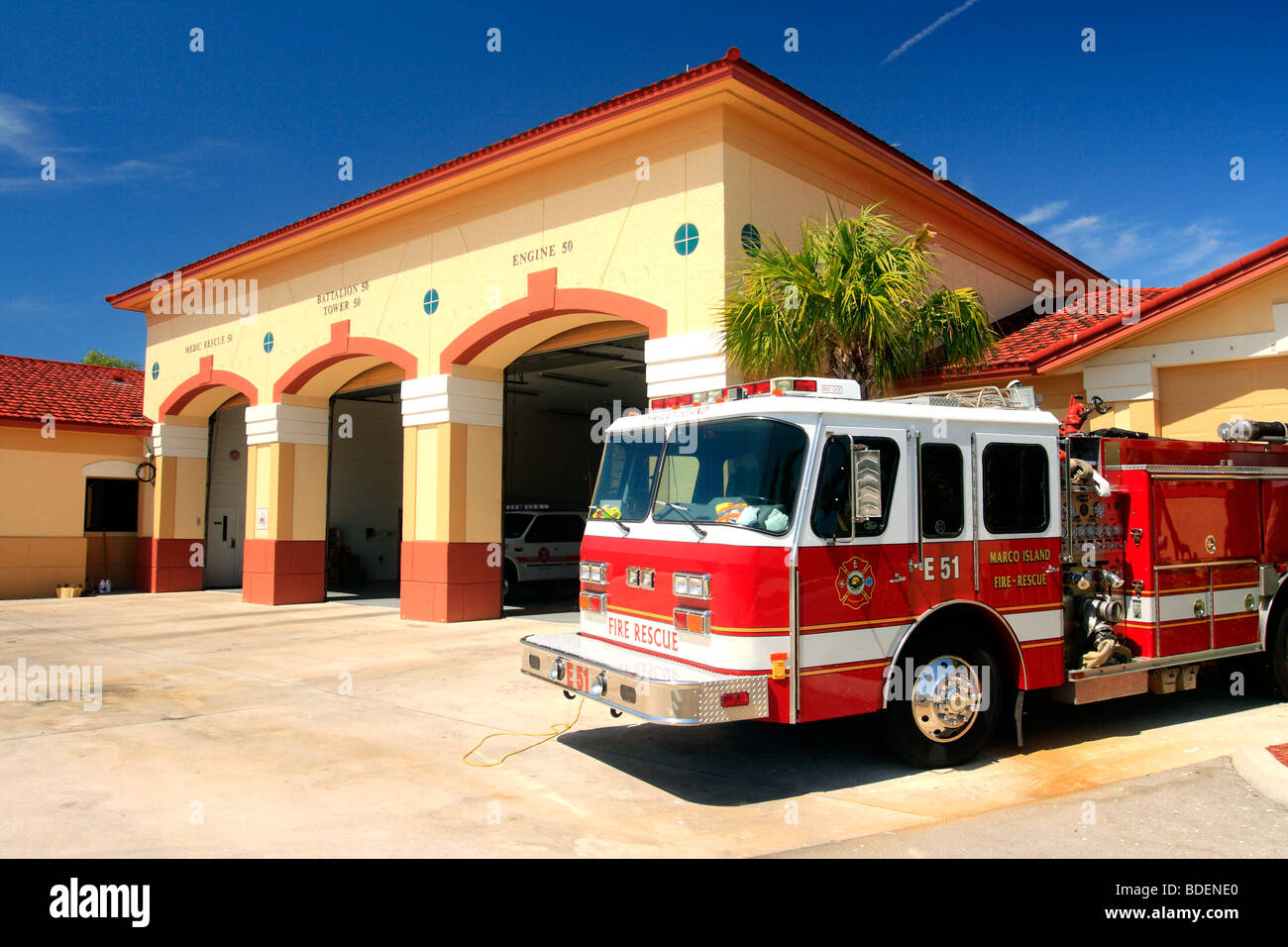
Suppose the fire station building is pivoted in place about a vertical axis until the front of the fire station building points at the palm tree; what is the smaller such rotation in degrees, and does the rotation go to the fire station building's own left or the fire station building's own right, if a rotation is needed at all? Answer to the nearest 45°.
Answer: approximately 90° to the fire station building's own left

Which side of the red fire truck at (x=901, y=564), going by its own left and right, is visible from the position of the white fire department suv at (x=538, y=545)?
right

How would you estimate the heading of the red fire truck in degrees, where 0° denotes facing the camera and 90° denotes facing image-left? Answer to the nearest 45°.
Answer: approximately 45°

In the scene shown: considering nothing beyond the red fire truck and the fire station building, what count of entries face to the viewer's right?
0

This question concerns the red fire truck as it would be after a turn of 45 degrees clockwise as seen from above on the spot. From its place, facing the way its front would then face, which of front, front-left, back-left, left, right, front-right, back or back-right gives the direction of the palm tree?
right

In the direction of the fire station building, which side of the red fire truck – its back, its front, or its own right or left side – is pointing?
right

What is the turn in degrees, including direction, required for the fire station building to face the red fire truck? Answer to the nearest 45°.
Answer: approximately 90° to its left

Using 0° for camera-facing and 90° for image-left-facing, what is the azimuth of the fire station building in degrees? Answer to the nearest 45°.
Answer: approximately 45°
